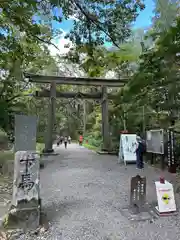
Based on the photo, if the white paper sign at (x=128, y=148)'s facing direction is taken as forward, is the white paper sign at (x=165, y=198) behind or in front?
in front

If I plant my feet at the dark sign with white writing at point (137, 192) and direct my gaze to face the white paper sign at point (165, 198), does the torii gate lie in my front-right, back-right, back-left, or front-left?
back-left

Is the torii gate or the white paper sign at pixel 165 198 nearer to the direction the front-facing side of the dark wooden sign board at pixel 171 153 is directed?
the white paper sign

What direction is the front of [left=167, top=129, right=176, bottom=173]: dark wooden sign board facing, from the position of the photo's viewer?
facing the viewer

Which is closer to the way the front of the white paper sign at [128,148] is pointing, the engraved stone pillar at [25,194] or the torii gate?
the engraved stone pillar

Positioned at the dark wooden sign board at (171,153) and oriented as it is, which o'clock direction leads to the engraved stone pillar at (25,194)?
The engraved stone pillar is roughly at 1 o'clock from the dark wooden sign board.

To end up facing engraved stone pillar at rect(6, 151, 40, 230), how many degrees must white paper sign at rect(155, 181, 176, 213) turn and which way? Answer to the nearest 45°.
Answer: approximately 45° to its right

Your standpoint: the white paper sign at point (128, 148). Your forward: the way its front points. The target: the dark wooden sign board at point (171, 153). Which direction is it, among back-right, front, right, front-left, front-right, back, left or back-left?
front-left

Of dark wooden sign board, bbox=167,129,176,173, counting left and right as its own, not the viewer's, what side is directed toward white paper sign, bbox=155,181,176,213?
front

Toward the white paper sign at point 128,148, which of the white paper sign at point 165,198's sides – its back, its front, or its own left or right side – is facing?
back

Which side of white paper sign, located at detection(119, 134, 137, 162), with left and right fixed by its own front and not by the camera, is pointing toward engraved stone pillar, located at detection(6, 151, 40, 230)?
front

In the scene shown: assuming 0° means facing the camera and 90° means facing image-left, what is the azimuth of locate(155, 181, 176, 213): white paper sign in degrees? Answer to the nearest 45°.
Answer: approximately 0°

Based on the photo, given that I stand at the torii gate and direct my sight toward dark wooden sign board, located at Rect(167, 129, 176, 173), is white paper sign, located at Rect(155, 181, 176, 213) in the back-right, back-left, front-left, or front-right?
front-right

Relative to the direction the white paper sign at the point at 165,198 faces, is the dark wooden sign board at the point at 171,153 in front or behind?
behind
